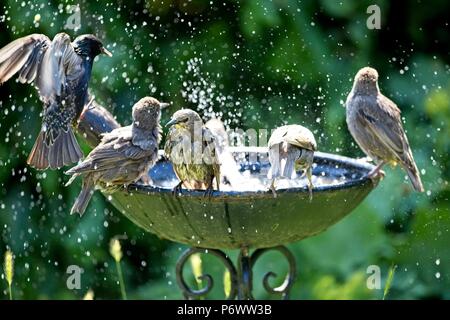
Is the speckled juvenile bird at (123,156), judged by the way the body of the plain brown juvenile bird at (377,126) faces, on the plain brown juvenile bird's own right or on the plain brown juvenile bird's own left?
on the plain brown juvenile bird's own left

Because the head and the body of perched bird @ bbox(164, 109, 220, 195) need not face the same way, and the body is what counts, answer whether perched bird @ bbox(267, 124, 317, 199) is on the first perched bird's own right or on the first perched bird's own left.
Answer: on the first perched bird's own left

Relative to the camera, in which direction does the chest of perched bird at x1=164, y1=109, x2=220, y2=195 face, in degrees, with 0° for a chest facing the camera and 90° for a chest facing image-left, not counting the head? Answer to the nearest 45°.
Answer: approximately 45°

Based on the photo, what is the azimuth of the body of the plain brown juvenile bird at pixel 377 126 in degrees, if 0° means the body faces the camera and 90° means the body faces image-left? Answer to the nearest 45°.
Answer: approximately 135°

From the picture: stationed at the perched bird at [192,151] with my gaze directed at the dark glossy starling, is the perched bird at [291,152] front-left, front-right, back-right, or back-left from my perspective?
back-right
